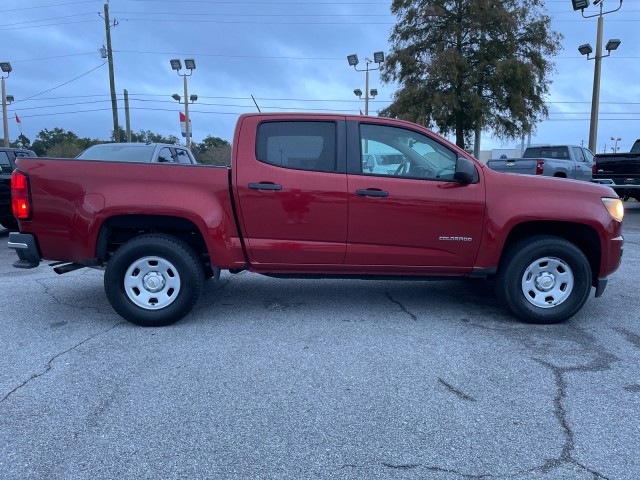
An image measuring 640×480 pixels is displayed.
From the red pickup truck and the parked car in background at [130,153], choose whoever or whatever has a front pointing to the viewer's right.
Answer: the red pickup truck

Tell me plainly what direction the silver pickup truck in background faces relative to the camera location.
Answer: facing away from the viewer and to the right of the viewer

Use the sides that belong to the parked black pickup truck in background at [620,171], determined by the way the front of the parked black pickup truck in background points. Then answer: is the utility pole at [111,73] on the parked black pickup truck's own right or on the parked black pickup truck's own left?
on the parked black pickup truck's own left

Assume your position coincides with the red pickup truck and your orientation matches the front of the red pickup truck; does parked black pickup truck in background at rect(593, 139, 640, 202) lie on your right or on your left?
on your left

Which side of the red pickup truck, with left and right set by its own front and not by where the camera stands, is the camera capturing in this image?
right

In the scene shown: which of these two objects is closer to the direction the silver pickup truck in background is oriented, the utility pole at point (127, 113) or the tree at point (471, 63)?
the tree

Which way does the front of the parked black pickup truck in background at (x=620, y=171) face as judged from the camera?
facing away from the viewer and to the right of the viewer

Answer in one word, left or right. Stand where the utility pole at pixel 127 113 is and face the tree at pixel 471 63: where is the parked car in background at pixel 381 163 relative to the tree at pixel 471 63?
right

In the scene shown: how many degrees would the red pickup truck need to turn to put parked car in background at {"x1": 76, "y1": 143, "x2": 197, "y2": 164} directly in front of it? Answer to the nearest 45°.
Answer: approximately 135° to its left

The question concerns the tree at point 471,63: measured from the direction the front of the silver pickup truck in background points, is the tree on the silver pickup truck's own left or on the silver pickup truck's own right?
on the silver pickup truck's own left

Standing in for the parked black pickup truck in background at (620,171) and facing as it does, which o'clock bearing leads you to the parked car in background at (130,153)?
the parked car in background at (130,153) is roughly at 6 o'clock from the parked black pickup truck in background at (620,171).

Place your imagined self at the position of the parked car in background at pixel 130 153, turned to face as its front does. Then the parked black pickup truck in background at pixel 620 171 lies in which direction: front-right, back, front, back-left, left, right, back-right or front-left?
back-left

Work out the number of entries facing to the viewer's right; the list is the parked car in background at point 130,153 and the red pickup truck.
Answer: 1

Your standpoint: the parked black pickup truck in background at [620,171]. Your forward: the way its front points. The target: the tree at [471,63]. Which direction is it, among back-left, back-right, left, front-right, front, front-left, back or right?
left
